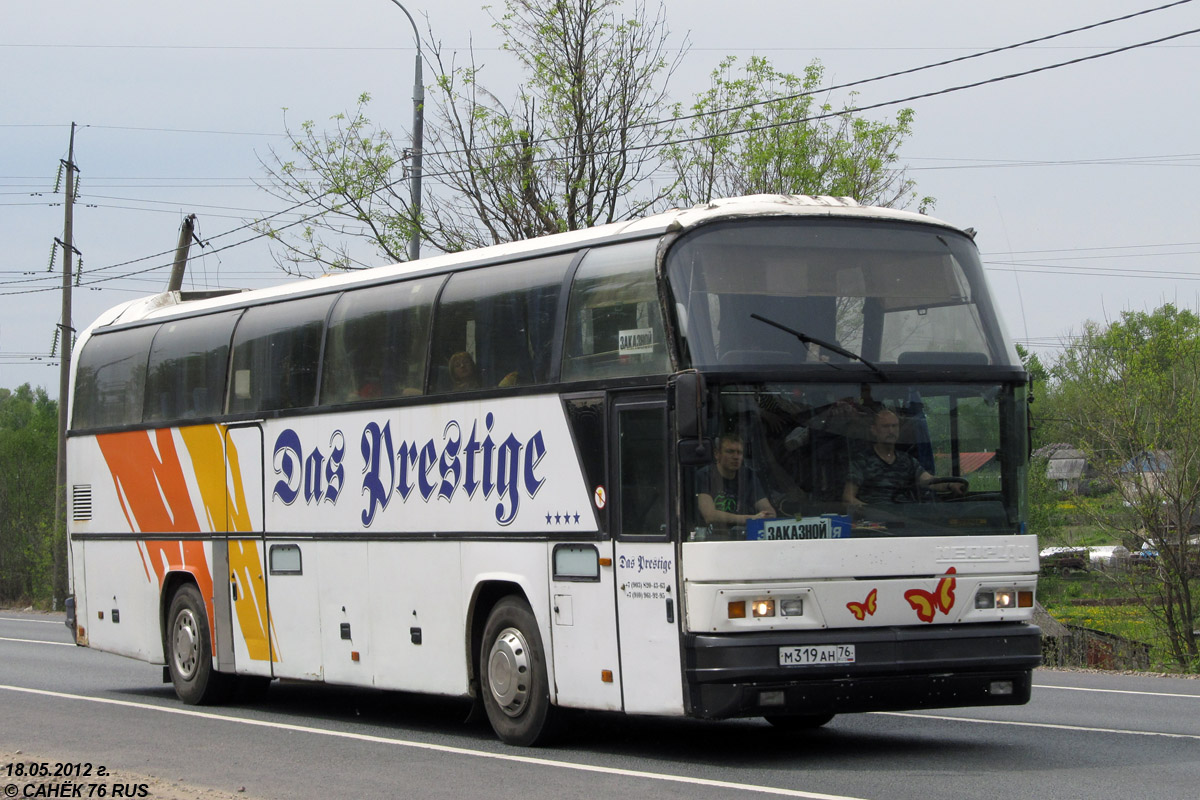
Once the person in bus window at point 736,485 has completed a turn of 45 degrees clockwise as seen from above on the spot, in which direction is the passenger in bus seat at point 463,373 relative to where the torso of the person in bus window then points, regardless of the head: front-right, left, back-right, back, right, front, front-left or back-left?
back-right

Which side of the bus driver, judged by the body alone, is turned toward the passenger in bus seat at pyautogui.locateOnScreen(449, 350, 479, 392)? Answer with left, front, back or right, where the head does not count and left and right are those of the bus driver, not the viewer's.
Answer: back

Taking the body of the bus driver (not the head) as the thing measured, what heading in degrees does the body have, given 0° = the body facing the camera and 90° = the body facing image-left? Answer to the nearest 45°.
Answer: approximately 315°

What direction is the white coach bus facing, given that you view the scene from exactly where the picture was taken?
facing the viewer and to the right of the viewer

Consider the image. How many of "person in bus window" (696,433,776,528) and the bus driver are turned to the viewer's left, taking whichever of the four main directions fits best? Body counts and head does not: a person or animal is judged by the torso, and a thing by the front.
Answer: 0

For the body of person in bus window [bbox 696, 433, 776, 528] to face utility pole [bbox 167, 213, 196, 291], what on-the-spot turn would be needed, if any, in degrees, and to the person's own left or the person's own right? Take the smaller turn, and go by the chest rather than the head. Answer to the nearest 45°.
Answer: approximately 180°

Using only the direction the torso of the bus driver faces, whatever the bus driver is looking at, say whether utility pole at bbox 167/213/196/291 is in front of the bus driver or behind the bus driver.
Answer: behind

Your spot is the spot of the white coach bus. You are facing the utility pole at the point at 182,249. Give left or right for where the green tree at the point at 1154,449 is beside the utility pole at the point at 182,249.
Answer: right

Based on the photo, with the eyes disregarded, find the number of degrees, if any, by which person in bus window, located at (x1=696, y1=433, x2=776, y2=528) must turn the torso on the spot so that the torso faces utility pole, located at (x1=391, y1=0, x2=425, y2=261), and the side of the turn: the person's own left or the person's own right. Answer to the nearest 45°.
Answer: approximately 135° to the person's own left

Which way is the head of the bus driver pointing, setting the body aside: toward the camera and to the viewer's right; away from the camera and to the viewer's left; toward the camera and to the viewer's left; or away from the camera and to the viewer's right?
toward the camera and to the viewer's right

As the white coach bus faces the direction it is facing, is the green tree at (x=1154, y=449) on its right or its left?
on its left

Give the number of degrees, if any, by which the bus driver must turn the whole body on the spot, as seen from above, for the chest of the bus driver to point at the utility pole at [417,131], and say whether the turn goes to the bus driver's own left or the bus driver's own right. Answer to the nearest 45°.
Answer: approximately 180°

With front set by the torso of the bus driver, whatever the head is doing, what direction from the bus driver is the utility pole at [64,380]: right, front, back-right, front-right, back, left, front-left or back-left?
back
